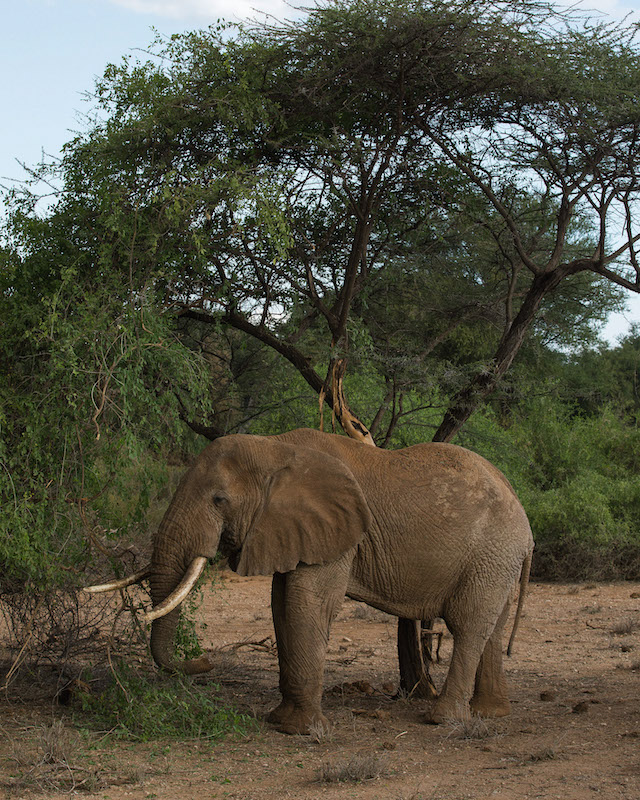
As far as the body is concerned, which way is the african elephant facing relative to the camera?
to the viewer's left
